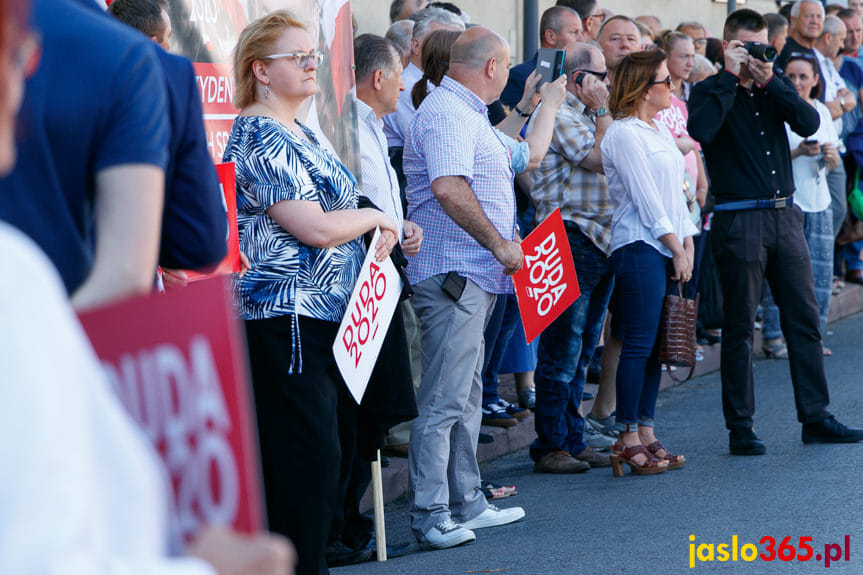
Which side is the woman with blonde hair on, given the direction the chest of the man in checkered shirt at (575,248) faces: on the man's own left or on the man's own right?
on the man's own right

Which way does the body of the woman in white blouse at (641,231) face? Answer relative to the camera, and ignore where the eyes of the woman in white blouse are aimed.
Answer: to the viewer's right

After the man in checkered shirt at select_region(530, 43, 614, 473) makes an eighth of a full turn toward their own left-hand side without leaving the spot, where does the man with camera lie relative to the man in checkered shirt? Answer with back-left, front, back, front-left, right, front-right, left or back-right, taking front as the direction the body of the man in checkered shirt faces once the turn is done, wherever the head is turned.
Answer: front-right

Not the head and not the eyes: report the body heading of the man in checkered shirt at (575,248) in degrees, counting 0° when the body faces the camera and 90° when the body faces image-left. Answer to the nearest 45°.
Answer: approximately 270°

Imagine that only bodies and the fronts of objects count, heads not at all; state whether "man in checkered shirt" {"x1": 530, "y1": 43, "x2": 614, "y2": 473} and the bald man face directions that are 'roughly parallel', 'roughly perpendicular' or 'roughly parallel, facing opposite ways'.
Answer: roughly parallel

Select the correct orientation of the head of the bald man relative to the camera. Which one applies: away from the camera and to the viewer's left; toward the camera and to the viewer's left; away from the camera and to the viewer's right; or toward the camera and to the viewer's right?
away from the camera and to the viewer's right

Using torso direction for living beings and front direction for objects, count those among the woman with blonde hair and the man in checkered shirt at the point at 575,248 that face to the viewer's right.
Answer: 2

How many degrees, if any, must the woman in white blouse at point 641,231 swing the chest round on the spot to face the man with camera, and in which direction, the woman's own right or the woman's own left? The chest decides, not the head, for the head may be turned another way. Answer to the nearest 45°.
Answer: approximately 45° to the woman's own left

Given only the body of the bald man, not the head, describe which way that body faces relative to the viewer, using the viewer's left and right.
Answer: facing to the right of the viewer

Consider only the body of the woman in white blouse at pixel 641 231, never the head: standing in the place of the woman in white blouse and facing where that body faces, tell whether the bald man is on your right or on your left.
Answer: on your right

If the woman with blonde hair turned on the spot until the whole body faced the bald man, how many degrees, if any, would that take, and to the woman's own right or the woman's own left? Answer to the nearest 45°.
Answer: approximately 45° to the woman's own left

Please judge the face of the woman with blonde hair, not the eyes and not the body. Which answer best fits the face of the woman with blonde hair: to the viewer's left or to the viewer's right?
to the viewer's right

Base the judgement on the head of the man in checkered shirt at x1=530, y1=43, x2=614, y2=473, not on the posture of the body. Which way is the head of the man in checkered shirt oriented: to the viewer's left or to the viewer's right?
to the viewer's right
